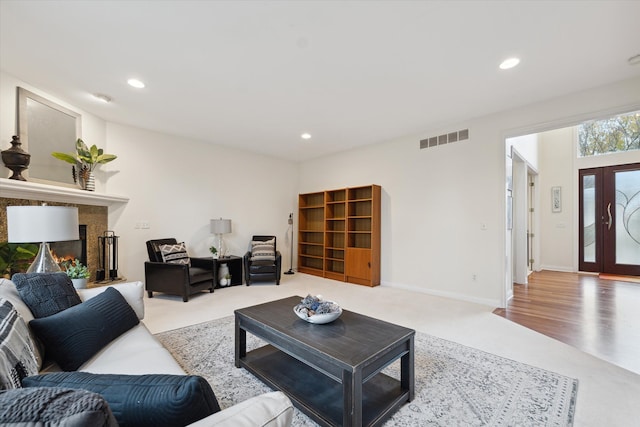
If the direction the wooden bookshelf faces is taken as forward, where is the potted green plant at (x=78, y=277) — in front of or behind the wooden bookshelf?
in front

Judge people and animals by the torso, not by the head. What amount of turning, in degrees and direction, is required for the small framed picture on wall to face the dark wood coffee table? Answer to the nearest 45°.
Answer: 0° — it already faces it

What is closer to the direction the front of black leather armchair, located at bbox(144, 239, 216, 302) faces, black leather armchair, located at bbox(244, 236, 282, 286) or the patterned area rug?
the patterned area rug

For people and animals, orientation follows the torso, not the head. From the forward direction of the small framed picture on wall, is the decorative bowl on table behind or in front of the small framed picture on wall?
in front

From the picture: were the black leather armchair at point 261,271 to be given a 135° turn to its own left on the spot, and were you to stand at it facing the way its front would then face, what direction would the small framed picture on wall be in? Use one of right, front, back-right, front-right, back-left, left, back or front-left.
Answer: front-right

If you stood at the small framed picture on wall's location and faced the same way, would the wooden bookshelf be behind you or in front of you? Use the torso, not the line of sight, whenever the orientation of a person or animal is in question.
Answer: in front

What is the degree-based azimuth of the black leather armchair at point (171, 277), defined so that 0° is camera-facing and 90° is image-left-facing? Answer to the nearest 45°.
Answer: approximately 315°

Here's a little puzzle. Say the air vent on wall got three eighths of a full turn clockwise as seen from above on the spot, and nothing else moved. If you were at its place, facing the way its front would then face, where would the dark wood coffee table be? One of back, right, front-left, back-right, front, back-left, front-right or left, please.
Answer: back

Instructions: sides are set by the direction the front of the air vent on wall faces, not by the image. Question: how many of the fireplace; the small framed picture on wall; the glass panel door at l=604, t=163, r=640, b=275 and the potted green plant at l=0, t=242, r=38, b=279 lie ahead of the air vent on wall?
2

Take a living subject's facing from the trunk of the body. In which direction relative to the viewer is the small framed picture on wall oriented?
toward the camera

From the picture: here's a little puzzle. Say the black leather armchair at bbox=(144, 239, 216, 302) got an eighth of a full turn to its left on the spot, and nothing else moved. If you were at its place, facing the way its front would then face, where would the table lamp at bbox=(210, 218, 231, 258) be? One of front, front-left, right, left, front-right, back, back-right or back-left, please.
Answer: front-left

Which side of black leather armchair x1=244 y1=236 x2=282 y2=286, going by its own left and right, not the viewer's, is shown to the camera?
front

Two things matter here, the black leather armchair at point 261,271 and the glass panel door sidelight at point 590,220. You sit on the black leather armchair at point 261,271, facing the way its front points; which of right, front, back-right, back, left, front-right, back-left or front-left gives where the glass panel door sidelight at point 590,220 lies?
left

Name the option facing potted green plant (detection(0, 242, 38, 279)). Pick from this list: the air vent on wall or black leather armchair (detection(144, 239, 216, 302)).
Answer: the air vent on wall

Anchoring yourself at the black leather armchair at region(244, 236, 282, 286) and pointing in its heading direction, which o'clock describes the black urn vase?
The black urn vase is roughly at 2 o'clock from the black leather armchair.
